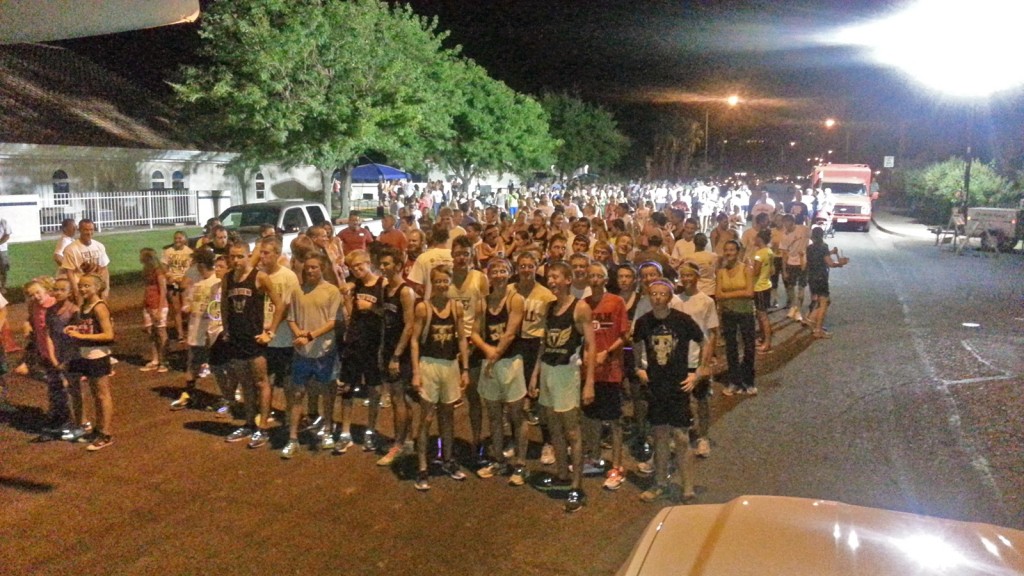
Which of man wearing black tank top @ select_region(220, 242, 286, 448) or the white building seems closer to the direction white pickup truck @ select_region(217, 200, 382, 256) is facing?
the man wearing black tank top

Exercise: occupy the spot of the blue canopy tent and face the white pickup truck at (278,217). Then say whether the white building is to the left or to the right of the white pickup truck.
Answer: right
